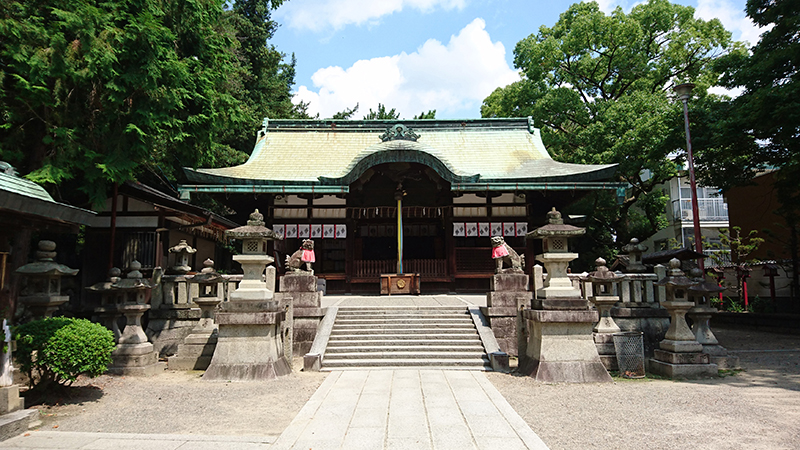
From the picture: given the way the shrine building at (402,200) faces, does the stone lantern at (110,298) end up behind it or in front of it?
in front

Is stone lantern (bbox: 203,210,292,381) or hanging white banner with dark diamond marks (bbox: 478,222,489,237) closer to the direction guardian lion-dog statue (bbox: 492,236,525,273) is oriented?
the stone lantern

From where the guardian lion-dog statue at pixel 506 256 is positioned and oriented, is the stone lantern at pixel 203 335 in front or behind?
in front

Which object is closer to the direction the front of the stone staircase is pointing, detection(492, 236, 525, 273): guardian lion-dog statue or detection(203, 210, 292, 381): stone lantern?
the stone lantern

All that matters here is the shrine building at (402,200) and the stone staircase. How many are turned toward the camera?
2

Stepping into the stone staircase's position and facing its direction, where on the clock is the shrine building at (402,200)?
The shrine building is roughly at 6 o'clock from the stone staircase.

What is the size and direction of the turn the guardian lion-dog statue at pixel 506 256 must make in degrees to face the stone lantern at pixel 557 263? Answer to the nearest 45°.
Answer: approximately 90° to its left

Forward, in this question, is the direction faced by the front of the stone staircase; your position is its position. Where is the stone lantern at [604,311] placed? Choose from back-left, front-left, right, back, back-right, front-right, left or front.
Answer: left

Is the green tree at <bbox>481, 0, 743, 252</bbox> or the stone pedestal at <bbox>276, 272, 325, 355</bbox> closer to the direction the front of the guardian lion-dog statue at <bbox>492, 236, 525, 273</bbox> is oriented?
the stone pedestal

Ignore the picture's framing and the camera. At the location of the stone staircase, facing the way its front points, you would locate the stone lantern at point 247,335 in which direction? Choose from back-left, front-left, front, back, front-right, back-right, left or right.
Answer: front-right

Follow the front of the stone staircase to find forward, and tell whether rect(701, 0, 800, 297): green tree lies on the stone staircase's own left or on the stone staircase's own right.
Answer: on the stone staircase's own left
